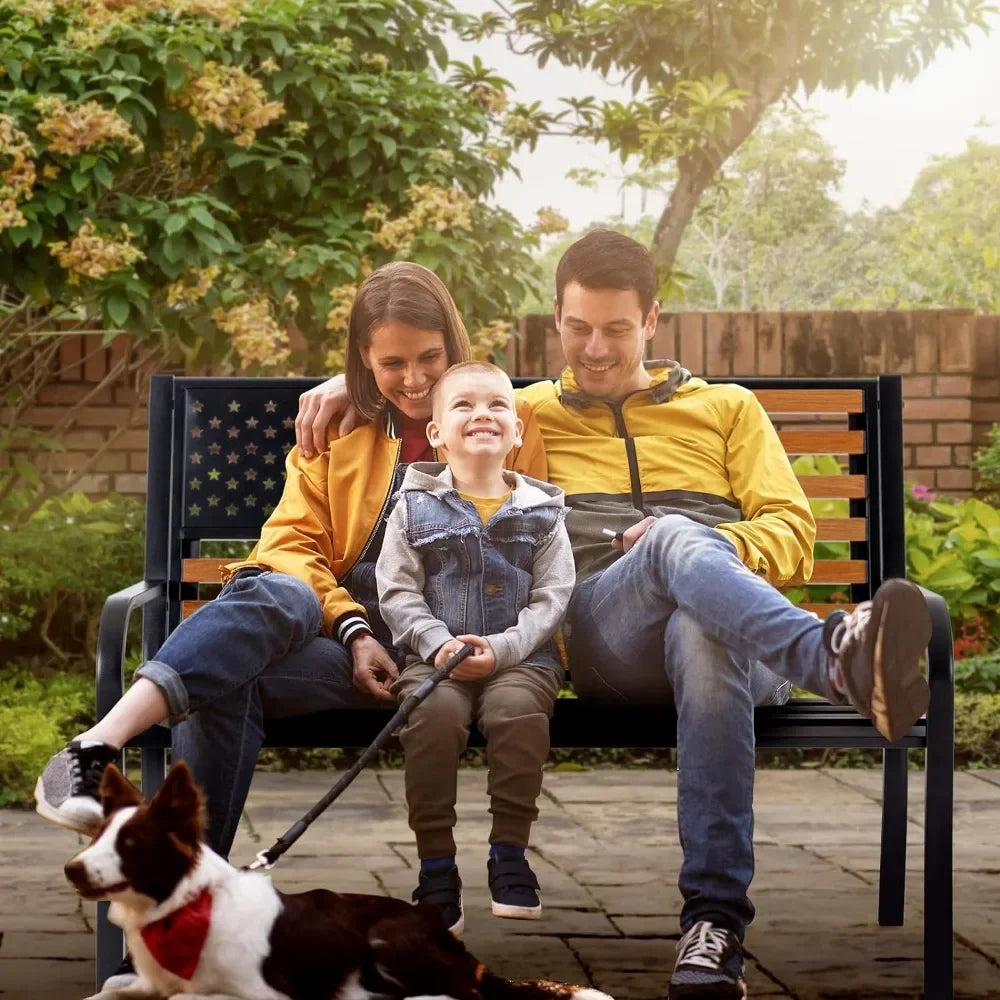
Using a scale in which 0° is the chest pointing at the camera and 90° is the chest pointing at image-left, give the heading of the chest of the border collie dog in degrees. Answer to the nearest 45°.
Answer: approximately 90°

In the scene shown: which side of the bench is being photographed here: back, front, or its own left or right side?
front

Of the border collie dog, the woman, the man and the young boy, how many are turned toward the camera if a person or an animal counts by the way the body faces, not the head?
3

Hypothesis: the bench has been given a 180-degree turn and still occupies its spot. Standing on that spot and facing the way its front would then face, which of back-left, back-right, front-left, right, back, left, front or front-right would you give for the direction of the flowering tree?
front

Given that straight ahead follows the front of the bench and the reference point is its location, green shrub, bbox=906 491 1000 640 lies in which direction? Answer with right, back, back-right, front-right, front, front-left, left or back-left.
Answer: back-left

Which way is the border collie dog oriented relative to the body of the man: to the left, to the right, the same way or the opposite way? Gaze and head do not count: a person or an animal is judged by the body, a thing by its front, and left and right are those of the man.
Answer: to the right

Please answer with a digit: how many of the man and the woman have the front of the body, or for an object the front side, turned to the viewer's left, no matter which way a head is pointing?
0

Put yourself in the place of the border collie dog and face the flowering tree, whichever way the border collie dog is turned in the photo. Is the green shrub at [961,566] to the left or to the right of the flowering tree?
right

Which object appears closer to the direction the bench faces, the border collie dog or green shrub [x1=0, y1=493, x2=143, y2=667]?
the border collie dog

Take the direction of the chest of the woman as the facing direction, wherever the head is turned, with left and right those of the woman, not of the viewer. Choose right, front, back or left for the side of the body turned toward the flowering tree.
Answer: back

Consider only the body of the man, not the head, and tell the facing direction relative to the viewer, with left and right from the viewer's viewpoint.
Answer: facing the viewer

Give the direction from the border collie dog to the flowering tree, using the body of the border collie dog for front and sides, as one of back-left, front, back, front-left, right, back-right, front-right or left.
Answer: right

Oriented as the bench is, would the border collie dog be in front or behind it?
in front

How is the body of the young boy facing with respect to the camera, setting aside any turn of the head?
toward the camera
